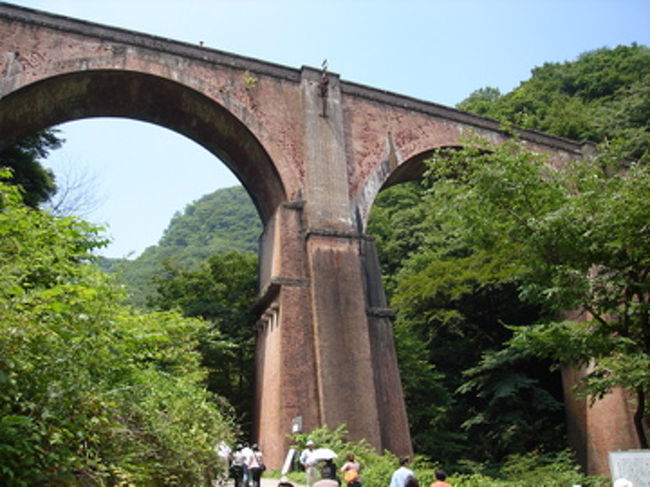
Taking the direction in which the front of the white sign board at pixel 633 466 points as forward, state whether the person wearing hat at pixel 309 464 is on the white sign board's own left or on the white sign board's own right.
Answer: on the white sign board's own right

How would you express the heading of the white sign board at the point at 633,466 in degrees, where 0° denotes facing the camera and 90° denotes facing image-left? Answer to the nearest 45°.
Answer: approximately 0°
